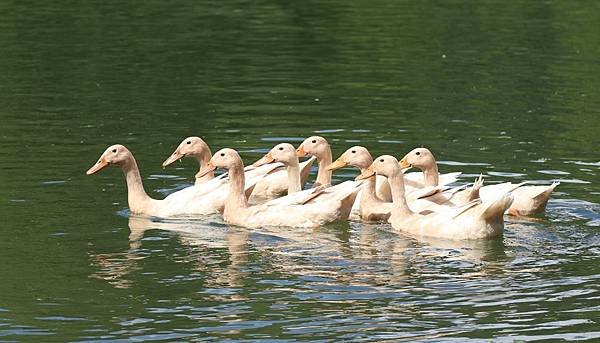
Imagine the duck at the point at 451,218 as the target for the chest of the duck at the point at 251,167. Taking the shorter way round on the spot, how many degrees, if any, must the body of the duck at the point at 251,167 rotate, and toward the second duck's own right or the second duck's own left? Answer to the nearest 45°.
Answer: approximately 135° to the second duck's own left

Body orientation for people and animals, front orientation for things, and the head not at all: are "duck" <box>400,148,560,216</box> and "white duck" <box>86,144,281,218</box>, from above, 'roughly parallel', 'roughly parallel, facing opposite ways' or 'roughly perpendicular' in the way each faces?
roughly parallel

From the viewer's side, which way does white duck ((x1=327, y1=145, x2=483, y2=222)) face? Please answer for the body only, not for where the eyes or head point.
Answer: to the viewer's left

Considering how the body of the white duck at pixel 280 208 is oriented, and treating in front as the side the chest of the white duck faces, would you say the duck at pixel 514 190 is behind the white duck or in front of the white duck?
behind

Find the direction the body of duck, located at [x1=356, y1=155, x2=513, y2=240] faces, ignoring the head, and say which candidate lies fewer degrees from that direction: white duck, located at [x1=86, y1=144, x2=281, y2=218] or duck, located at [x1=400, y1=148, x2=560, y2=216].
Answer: the white duck

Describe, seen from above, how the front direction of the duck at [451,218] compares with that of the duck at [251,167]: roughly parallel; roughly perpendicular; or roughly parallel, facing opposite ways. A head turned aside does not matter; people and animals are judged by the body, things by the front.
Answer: roughly parallel

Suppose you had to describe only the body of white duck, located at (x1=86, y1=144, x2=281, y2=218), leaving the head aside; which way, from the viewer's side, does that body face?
to the viewer's left

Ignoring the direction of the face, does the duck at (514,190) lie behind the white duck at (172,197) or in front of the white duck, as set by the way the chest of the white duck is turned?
behind

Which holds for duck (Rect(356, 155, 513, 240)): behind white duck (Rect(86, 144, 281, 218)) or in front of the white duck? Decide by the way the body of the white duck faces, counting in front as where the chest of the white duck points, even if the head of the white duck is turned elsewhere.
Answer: behind

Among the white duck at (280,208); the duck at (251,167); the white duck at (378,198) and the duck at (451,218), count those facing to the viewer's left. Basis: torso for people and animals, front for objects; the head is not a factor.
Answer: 4

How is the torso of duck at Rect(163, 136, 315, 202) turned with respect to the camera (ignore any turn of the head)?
to the viewer's left

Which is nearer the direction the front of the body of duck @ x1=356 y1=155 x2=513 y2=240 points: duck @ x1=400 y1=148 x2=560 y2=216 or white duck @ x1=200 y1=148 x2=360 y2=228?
the white duck

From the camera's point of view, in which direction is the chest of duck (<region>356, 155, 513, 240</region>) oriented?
to the viewer's left

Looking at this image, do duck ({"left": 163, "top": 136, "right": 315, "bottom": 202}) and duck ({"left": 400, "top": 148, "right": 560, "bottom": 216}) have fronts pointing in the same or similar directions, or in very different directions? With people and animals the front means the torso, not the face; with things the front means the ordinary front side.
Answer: same or similar directions

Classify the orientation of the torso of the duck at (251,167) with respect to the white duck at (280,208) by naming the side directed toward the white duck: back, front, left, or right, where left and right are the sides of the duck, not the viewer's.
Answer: left

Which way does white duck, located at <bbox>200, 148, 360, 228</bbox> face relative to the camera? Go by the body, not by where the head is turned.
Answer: to the viewer's left
